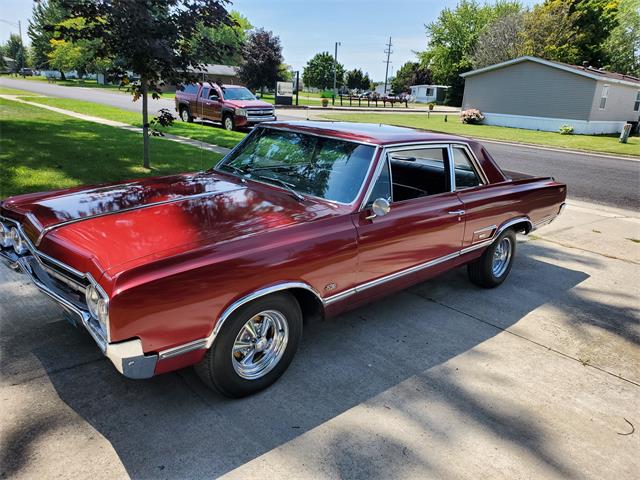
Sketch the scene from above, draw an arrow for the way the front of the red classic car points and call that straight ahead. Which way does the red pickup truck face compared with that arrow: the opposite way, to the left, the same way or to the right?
to the left

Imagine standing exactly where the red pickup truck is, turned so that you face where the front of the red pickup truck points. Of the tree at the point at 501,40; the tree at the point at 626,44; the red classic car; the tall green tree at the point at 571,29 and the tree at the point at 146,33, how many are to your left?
3

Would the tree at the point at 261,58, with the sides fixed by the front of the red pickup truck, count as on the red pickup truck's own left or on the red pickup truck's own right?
on the red pickup truck's own left

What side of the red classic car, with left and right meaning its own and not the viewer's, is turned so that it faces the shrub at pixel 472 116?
back

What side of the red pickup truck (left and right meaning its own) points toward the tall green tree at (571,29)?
left

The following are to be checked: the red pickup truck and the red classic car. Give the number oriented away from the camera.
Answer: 0

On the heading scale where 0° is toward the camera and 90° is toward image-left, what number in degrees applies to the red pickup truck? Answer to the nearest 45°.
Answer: approximately 315°

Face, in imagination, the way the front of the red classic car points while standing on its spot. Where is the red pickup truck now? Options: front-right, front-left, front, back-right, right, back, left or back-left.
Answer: back-right

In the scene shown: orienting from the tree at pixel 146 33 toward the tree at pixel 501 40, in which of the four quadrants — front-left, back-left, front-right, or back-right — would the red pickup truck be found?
front-left

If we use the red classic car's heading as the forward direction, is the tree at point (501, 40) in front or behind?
behind

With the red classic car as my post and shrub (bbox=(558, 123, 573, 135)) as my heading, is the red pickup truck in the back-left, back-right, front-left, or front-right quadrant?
front-left

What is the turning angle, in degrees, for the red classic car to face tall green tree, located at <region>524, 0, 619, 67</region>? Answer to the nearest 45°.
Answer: approximately 180°

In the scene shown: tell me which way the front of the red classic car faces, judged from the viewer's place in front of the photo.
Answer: facing the viewer and to the left of the viewer
